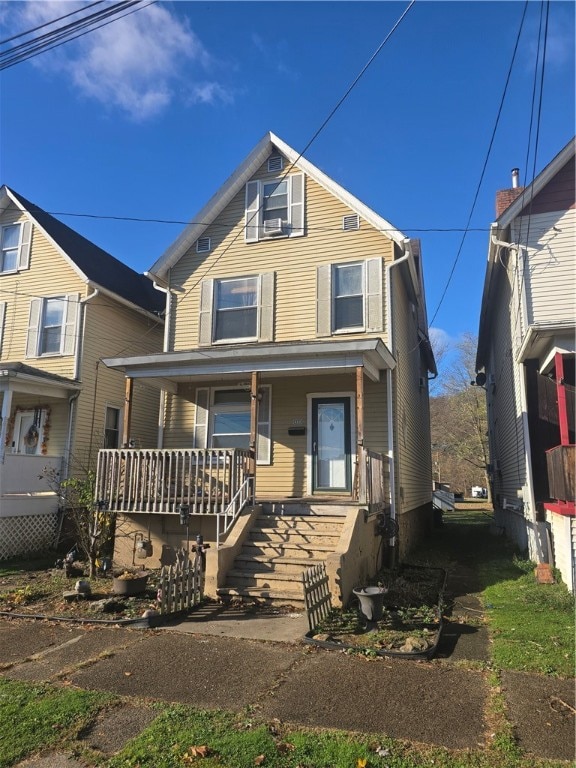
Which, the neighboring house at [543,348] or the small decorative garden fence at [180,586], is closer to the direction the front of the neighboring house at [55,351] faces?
the small decorative garden fence

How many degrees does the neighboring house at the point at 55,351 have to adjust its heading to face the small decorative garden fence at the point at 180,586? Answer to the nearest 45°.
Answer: approximately 45° to its left

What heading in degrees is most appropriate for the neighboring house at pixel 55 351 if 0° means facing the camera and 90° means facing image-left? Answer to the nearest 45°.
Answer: approximately 45°

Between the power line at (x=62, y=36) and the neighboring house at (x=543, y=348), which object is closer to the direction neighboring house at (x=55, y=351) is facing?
the power line

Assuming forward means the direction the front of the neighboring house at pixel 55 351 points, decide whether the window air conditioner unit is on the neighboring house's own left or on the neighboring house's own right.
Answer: on the neighboring house's own left

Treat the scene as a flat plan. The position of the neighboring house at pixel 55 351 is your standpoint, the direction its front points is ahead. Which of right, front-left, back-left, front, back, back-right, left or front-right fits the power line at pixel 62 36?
front-left

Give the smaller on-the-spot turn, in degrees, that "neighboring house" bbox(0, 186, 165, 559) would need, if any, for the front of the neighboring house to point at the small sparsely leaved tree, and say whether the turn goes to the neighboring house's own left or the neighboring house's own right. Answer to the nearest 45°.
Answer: approximately 45° to the neighboring house's own left

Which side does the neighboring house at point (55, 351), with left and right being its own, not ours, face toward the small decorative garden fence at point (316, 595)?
left

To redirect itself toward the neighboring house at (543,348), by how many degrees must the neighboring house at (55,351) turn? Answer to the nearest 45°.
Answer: approximately 90° to its left

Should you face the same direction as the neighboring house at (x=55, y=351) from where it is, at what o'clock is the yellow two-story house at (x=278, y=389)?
The yellow two-story house is roughly at 9 o'clock from the neighboring house.
